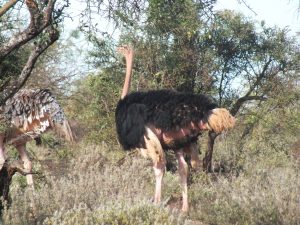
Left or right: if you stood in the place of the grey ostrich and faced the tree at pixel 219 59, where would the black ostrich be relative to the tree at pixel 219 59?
right

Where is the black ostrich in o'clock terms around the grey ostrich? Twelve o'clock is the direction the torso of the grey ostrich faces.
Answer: The black ostrich is roughly at 7 o'clock from the grey ostrich.

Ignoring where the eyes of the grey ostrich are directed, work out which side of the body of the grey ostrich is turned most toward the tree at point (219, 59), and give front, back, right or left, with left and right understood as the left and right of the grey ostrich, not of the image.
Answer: back

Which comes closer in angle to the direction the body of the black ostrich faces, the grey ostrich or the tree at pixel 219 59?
the grey ostrich

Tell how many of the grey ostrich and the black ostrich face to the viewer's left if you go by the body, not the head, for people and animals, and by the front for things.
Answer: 2

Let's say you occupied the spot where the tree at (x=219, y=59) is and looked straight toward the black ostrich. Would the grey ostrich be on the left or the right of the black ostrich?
right

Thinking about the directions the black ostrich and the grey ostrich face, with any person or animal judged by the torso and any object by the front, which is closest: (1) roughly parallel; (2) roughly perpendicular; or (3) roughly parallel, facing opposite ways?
roughly parallel

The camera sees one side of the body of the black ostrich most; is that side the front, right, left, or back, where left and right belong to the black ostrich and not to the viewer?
left

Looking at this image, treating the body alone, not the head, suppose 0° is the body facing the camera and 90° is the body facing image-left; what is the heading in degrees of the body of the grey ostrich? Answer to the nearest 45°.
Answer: approximately 90°
